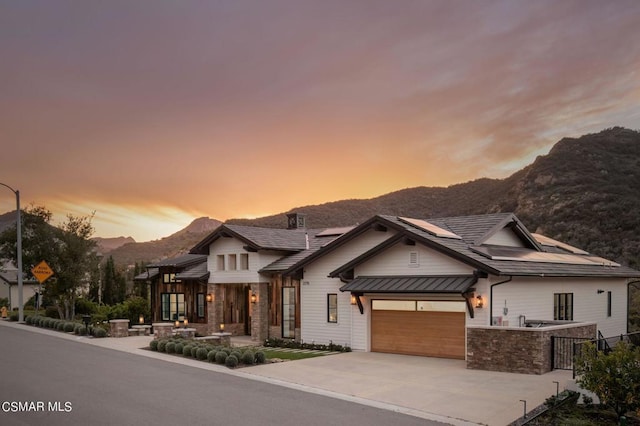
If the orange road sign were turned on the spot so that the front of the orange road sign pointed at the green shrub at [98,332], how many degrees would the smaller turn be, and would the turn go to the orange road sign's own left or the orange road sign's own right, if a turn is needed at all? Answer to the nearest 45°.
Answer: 0° — it already faces it

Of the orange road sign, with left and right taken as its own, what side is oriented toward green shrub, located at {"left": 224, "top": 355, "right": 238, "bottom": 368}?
front

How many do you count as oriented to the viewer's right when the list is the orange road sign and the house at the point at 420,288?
0

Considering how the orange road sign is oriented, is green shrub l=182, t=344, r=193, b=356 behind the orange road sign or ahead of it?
ahead

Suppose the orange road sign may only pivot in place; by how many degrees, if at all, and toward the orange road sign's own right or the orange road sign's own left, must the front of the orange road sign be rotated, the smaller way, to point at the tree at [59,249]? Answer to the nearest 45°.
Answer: approximately 180°

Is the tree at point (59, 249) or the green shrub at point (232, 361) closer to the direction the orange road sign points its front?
the green shrub
